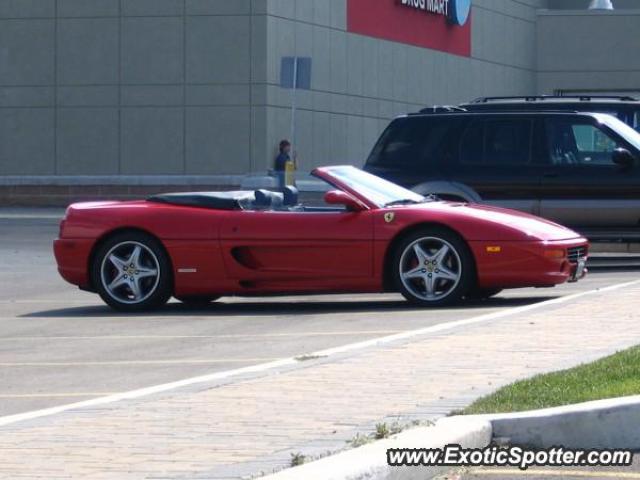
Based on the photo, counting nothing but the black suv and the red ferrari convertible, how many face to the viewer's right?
2

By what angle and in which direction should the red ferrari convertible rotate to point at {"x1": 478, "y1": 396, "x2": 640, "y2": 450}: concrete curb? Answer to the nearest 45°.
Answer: approximately 90° to its right

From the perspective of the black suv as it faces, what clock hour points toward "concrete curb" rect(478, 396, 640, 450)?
The concrete curb is roughly at 3 o'clock from the black suv.

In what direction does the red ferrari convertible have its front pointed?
to the viewer's right

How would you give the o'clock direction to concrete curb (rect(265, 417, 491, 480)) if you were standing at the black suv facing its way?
The concrete curb is roughly at 3 o'clock from the black suv.

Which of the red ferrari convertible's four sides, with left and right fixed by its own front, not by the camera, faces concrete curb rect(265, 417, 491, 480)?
right

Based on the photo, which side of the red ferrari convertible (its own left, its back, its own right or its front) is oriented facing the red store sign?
left

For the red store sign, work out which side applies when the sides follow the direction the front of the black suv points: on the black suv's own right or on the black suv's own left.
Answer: on the black suv's own left

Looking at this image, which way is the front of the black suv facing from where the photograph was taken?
facing to the right of the viewer

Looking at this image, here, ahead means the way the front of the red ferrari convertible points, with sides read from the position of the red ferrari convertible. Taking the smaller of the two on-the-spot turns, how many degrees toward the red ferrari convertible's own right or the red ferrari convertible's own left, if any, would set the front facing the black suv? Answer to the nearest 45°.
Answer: approximately 45° to the red ferrari convertible's own left

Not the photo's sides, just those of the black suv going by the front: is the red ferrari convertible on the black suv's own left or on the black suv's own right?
on the black suv's own right
